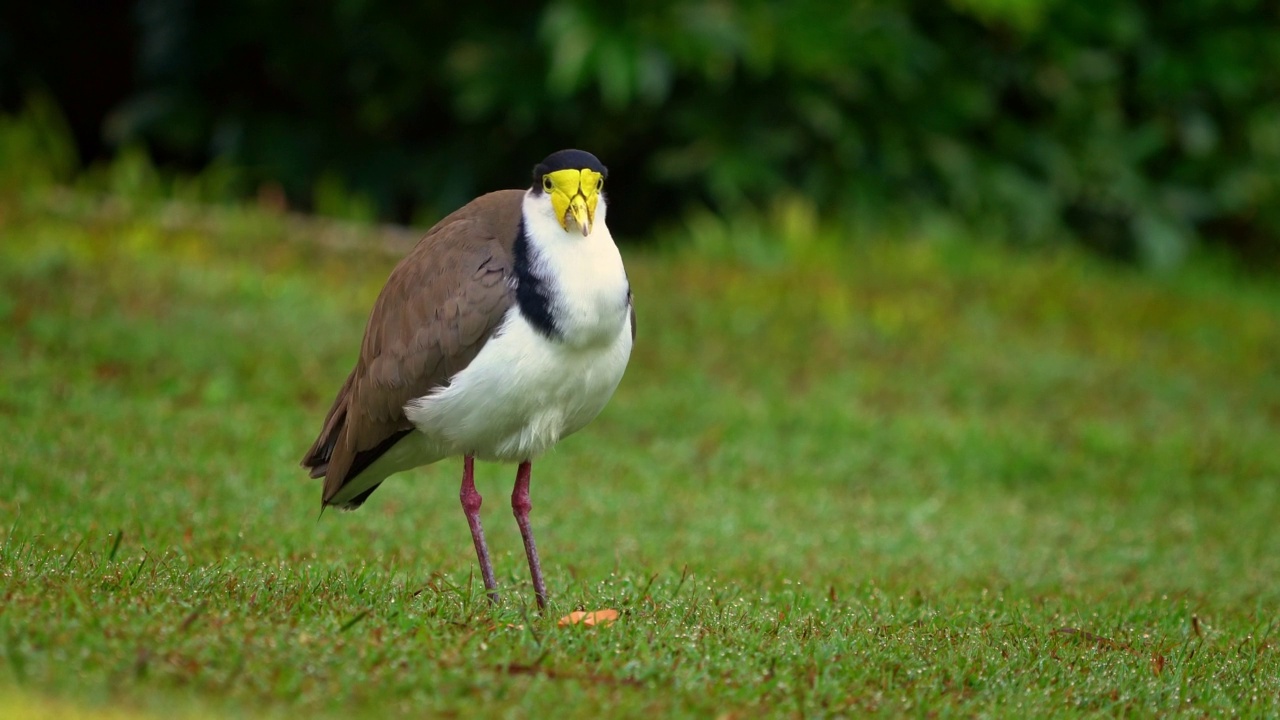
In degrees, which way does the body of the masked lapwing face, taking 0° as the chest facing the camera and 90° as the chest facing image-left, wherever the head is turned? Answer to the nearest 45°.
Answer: approximately 315°
